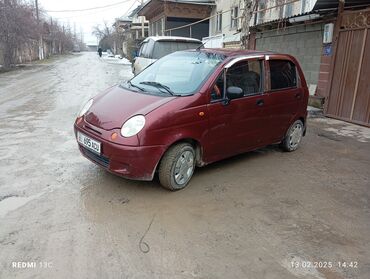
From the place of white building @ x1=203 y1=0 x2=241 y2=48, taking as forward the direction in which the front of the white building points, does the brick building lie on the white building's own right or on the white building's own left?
on the white building's own left

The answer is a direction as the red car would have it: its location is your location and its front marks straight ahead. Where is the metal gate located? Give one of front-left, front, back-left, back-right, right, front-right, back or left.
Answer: back

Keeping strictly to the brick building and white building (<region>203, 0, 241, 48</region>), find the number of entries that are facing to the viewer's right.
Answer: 0

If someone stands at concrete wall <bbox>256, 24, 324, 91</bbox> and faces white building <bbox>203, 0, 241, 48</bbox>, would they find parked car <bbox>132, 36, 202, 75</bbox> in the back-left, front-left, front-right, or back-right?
front-left

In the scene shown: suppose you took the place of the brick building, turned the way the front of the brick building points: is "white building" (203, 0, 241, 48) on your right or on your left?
on your right

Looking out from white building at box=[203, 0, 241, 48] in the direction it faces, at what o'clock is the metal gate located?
The metal gate is roughly at 10 o'clock from the white building.

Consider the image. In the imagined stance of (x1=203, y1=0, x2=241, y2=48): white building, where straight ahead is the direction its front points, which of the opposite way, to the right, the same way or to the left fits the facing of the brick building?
the same way

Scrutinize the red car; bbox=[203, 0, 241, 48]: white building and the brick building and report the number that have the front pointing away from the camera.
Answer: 0

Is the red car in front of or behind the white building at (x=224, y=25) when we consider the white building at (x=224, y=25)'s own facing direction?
in front

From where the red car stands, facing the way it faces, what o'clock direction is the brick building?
The brick building is roughly at 6 o'clock from the red car.

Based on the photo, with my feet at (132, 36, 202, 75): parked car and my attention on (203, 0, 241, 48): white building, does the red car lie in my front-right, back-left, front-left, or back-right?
back-right

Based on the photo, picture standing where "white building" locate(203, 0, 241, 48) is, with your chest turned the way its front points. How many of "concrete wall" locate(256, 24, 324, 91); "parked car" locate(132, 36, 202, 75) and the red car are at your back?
0

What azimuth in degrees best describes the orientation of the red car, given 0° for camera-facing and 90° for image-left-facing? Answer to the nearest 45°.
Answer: approximately 45°

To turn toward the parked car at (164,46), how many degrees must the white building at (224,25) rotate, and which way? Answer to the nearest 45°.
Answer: approximately 45° to its left

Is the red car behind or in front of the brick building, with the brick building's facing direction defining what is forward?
in front

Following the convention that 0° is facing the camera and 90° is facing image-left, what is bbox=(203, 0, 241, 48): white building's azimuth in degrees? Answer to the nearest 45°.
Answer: approximately 45°

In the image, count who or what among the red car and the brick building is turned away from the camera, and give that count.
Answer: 0

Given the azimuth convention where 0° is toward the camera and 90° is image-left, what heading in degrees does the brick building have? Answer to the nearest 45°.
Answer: approximately 45°
